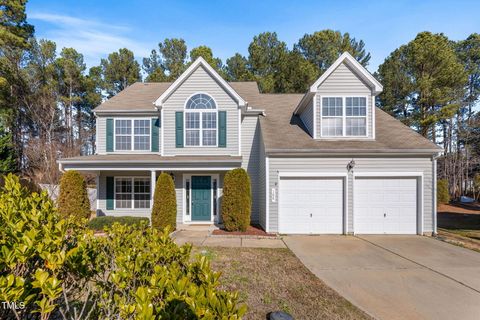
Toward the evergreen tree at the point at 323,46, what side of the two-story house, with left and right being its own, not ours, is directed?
back

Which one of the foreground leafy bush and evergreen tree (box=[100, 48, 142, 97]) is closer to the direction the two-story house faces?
the foreground leafy bush

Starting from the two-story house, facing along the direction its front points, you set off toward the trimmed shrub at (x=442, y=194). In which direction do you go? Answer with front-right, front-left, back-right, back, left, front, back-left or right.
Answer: back-left

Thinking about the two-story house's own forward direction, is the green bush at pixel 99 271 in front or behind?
in front

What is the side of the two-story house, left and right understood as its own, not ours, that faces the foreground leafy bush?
front

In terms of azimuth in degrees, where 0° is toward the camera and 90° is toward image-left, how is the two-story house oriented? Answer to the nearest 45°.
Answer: approximately 0°

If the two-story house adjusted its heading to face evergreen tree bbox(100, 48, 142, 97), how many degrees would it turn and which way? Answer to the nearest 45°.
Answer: approximately 135° to its right

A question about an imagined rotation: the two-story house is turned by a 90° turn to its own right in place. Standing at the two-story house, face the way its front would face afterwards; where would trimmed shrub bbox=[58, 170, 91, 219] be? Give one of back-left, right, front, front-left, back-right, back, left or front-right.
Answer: front
